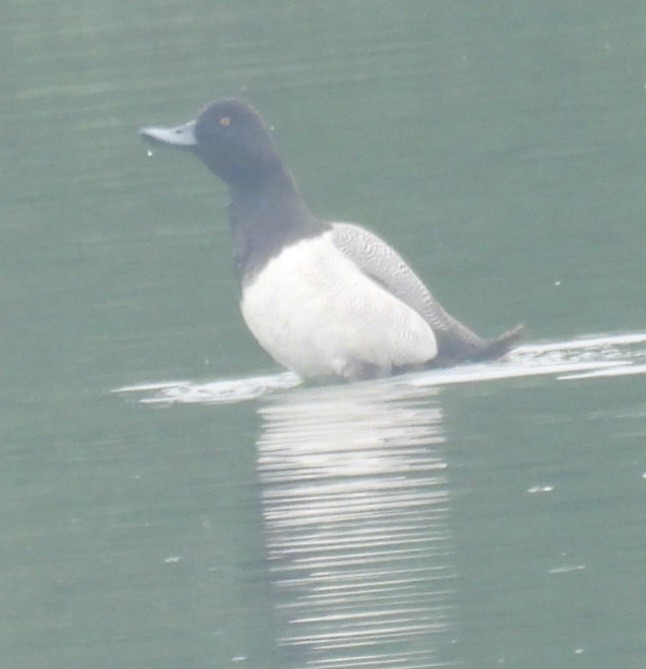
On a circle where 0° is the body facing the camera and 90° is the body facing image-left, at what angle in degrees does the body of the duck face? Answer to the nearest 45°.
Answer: approximately 90°
